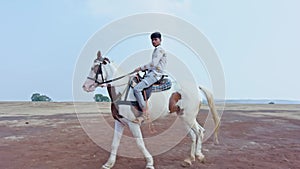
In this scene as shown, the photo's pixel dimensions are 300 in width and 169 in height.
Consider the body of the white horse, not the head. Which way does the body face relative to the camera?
to the viewer's left

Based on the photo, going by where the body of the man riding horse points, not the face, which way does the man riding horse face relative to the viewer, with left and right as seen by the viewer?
facing to the left of the viewer
